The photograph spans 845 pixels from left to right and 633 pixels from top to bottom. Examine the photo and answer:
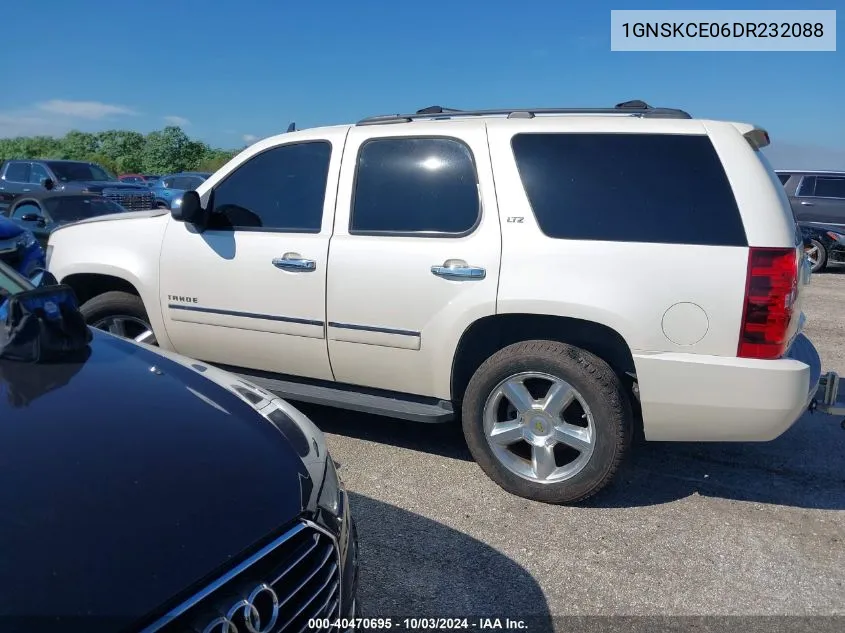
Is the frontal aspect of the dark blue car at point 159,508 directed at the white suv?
no

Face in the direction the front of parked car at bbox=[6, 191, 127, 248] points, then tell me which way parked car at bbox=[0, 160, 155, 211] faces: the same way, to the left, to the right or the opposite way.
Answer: the same way

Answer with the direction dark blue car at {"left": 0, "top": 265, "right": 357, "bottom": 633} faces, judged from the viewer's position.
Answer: facing the viewer and to the right of the viewer

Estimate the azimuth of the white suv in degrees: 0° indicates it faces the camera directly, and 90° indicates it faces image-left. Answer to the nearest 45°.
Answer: approximately 135°

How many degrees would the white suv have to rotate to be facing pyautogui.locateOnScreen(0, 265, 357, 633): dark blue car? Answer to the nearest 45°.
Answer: approximately 90° to its left

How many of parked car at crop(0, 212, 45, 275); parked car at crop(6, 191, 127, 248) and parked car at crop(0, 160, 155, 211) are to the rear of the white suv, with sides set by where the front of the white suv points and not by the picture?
0

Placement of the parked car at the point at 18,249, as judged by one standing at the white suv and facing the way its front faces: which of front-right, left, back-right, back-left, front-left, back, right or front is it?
front

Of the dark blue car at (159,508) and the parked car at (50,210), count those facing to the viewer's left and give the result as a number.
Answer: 0

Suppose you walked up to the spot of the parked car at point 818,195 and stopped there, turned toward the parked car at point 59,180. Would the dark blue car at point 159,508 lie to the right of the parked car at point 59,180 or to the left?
left

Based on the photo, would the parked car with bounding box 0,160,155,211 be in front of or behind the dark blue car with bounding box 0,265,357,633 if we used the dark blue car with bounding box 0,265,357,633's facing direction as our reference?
behind

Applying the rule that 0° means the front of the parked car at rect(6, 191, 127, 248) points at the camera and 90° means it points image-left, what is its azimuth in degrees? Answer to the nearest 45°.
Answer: approximately 315°

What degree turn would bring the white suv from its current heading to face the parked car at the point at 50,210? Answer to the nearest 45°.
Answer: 0° — it already faces it

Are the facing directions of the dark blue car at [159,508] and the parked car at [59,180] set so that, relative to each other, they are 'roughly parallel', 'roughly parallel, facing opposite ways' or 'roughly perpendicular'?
roughly parallel

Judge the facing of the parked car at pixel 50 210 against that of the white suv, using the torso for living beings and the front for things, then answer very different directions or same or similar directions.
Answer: very different directions

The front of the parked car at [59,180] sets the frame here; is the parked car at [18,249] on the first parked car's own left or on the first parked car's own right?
on the first parked car's own right

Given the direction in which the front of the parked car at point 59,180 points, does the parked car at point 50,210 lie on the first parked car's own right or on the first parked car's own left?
on the first parked car's own right

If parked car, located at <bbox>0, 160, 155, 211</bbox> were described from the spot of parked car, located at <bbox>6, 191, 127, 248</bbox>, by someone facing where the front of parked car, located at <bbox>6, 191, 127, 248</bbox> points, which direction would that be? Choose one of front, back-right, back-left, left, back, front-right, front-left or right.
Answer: back-left

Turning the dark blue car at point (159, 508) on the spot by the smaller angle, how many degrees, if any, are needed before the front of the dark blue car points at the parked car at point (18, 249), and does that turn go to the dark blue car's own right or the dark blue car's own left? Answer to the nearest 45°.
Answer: approximately 135° to the dark blue car's own left

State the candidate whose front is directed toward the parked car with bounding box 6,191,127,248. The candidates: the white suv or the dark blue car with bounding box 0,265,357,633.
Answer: the white suv

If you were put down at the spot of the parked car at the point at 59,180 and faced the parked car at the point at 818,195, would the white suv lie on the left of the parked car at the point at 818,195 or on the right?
right
